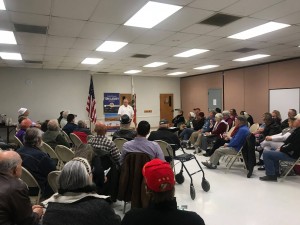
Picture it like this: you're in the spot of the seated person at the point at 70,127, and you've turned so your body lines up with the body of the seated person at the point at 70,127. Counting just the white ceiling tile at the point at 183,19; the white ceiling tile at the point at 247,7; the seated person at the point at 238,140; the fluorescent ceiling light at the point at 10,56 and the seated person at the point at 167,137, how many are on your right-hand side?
4

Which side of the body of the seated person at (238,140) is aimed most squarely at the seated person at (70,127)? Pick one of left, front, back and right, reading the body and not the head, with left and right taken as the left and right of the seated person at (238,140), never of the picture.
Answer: front

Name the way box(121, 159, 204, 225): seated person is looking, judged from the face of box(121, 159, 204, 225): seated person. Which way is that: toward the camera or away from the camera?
away from the camera

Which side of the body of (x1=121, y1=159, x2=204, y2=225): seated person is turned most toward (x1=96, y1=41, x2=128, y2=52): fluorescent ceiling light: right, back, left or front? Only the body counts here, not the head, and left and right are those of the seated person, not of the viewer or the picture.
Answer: front

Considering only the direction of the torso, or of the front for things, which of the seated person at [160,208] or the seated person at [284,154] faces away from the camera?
the seated person at [160,208]

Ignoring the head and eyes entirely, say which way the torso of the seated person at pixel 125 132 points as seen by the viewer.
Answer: away from the camera

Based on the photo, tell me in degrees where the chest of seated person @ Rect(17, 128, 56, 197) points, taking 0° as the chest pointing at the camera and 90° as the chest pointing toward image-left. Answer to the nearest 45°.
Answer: approximately 225°

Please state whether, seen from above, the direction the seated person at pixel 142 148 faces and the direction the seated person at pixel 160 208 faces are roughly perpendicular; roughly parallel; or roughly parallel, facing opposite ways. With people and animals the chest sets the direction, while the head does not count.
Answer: roughly parallel

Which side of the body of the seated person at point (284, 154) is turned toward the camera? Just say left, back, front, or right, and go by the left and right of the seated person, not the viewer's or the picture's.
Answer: left

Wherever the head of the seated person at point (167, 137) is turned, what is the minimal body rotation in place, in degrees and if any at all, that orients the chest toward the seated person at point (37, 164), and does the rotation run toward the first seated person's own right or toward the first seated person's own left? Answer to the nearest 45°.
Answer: approximately 135° to the first seated person's own left

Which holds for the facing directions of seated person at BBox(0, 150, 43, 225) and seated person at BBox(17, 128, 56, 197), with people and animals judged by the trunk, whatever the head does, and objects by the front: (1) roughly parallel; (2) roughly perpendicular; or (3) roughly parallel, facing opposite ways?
roughly parallel

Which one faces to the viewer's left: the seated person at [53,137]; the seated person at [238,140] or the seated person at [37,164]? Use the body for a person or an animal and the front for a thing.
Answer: the seated person at [238,140]

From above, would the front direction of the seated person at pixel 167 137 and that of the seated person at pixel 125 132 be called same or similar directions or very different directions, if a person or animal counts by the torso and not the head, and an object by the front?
same or similar directions

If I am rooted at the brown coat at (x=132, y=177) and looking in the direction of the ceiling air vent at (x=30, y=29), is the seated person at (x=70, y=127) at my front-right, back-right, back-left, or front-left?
front-right

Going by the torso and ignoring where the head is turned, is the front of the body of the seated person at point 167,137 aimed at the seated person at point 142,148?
no

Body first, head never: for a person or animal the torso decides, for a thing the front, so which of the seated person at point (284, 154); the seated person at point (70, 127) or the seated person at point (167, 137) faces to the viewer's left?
the seated person at point (284, 154)

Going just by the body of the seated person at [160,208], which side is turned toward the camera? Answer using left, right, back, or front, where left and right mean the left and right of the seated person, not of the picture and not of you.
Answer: back
